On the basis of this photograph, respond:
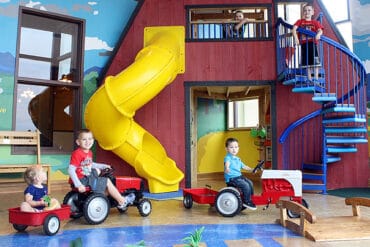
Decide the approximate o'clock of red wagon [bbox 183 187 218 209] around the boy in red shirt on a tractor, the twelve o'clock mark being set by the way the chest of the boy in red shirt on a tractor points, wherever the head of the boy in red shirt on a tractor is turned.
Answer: The red wagon is roughly at 10 o'clock from the boy in red shirt on a tractor.

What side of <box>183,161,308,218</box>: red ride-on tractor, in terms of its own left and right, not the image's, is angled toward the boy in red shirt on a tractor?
back

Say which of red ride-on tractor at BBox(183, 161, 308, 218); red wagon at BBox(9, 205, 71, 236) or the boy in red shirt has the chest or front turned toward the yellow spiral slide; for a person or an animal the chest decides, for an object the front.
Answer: the red wagon

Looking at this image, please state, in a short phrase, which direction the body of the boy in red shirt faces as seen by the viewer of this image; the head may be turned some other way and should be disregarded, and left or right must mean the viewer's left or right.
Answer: facing the viewer and to the right of the viewer

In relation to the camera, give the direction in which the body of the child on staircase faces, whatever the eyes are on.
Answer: toward the camera

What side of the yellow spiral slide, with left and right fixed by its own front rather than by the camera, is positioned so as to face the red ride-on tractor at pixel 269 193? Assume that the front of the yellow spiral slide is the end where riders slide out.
front

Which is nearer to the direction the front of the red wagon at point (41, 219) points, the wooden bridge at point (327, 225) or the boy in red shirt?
the boy in red shirt

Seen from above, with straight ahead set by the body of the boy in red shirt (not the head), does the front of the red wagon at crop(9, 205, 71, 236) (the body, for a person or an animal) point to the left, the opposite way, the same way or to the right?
to the left

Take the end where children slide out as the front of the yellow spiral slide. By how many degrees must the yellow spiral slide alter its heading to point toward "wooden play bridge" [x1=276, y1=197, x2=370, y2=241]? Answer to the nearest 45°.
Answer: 0° — it already faces it

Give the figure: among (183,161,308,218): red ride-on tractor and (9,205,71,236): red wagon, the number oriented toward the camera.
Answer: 0

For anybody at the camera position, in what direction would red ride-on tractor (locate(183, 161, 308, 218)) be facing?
facing to the right of the viewer

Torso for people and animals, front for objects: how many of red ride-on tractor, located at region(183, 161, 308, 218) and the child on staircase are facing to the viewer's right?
1

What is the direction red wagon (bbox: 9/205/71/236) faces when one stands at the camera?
facing away from the viewer and to the right of the viewer

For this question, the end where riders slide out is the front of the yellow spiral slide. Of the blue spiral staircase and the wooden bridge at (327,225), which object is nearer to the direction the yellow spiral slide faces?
the wooden bridge

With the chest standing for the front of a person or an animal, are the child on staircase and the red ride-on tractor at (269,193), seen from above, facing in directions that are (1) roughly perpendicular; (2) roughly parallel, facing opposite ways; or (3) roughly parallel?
roughly perpendicular

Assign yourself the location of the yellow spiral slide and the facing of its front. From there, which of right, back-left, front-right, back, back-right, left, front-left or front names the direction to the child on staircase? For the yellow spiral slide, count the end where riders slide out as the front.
front-left
